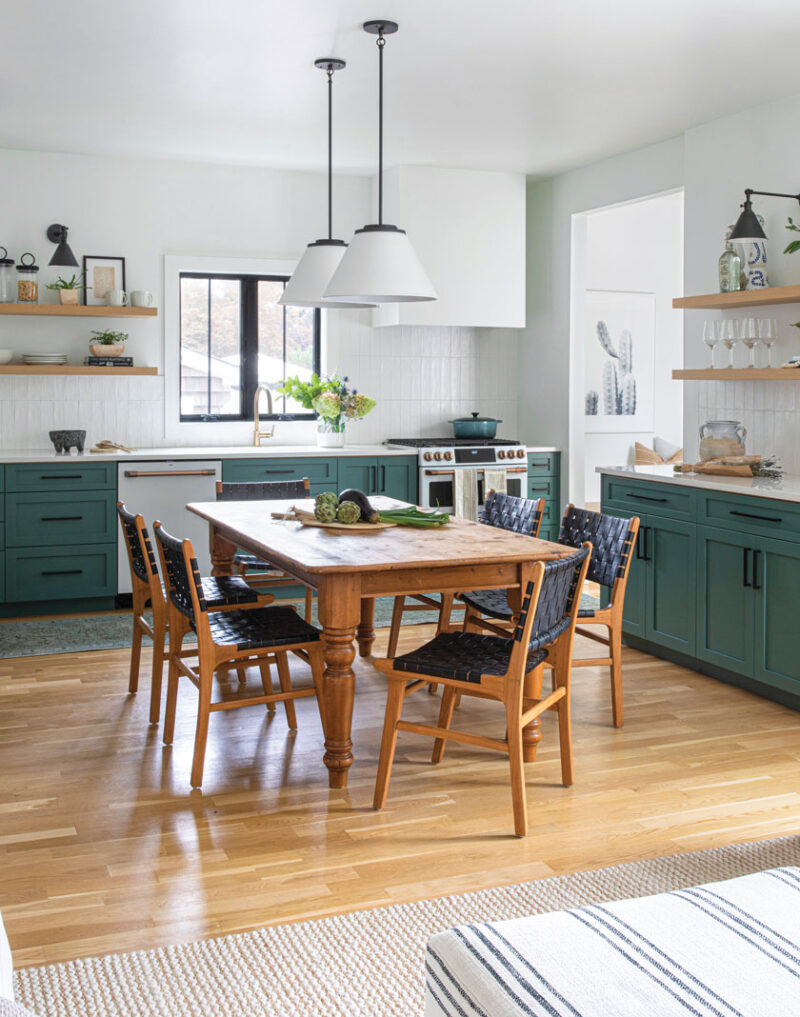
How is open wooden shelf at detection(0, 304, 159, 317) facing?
toward the camera

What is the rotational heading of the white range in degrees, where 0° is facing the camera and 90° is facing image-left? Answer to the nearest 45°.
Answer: approximately 0°

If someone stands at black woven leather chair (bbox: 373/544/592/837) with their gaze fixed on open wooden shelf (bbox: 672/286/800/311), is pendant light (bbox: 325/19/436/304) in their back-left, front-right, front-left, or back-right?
front-left

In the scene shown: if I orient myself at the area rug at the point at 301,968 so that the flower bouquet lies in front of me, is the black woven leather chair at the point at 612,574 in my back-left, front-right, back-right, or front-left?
front-right

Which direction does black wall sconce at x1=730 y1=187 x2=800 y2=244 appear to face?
to the viewer's left

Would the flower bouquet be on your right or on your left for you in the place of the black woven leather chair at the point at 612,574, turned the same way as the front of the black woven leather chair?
on your right

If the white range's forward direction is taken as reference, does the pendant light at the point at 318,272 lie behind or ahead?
ahead

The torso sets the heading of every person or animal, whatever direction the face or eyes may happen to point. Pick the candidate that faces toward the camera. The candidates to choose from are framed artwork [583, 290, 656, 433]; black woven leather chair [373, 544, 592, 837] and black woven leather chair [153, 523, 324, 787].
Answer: the framed artwork

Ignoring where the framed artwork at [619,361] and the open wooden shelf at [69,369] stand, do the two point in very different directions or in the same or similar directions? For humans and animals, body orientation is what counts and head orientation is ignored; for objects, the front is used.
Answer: same or similar directions

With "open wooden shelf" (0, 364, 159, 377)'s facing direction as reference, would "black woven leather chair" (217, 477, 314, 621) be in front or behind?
in front

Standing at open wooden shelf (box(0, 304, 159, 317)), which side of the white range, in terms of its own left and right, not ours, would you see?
right

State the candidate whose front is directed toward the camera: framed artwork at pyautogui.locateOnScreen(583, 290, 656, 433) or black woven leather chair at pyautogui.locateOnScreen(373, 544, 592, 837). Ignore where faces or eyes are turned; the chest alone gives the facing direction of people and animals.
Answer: the framed artwork

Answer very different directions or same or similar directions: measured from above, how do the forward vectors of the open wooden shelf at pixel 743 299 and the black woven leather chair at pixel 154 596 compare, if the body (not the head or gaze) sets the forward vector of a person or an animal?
very different directions

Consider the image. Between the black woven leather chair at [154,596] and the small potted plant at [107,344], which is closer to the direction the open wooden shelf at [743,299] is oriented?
the black woven leather chair
